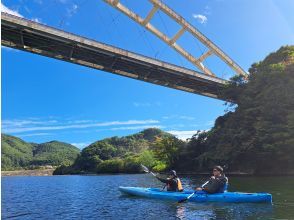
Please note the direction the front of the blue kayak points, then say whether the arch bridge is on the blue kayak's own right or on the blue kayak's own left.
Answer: on the blue kayak's own right

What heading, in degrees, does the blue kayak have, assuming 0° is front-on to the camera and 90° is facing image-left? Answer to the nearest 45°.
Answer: approximately 90°

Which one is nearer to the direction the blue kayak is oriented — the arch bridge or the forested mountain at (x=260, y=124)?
the arch bridge

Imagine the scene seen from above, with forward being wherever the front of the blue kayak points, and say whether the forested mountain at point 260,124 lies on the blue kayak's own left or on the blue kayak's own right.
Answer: on the blue kayak's own right
